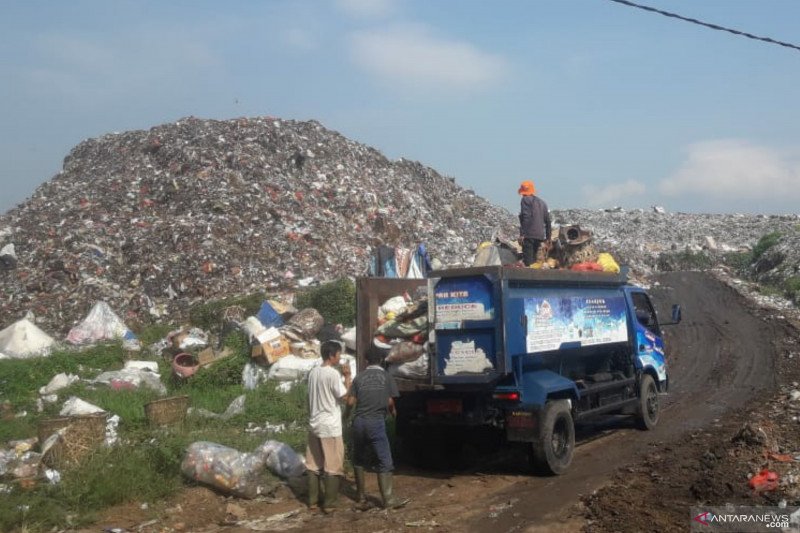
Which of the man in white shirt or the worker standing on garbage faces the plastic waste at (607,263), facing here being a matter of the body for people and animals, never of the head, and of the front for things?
the man in white shirt

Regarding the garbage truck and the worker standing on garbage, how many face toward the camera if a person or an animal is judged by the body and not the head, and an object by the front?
0

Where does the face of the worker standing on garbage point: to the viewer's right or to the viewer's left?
to the viewer's left

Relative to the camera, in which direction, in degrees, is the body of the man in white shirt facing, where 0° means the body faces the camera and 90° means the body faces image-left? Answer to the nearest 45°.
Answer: approximately 225°

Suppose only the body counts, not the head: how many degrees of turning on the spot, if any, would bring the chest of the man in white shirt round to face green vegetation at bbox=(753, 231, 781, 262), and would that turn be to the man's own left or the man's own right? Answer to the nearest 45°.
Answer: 0° — they already face it

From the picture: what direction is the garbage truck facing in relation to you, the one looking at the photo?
facing away from the viewer and to the right of the viewer

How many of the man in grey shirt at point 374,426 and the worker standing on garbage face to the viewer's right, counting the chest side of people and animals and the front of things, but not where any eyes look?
0

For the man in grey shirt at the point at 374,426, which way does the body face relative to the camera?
away from the camera

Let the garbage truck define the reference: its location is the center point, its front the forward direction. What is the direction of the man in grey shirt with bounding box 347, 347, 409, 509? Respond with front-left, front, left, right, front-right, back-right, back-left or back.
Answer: back

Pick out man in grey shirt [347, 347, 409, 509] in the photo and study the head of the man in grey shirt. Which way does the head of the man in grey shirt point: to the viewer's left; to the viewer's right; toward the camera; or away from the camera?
away from the camera

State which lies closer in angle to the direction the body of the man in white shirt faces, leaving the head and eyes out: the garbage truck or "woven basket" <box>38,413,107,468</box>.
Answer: the garbage truck

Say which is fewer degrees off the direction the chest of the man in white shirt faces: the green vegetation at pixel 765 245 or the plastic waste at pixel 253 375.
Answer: the green vegetation

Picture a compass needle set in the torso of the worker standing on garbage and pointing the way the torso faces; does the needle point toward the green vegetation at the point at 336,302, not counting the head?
yes

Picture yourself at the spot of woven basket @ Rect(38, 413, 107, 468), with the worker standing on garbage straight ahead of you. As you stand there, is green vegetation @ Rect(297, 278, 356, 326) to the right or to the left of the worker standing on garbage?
left

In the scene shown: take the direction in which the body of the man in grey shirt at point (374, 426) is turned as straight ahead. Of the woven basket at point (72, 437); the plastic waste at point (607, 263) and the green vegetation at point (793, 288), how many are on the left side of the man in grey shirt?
1

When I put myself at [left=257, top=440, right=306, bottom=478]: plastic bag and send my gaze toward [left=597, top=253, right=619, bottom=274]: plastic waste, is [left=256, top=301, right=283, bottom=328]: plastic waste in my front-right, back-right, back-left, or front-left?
front-left
